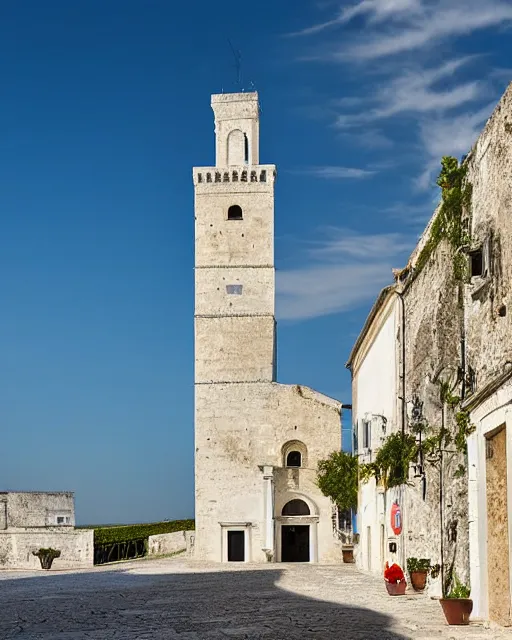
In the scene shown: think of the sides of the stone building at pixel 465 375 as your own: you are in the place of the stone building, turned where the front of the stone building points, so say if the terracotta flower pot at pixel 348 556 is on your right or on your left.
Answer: on your right

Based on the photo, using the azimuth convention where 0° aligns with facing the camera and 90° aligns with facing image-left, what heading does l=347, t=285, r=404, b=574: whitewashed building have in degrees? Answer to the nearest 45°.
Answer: approximately 90°

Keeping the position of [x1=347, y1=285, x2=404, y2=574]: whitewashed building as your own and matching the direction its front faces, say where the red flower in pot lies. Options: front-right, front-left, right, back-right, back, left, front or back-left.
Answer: left

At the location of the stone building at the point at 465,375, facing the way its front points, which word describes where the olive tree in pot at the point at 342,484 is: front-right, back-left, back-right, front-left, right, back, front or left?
right

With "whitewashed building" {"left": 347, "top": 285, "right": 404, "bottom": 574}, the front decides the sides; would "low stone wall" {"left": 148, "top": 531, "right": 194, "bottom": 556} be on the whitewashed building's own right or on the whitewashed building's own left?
on the whitewashed building's own right

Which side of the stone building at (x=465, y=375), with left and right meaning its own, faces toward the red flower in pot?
front

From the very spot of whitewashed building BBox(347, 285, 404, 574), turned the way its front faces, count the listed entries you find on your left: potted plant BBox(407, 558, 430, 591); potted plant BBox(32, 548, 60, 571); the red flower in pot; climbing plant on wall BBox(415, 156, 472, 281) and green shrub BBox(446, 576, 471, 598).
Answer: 4

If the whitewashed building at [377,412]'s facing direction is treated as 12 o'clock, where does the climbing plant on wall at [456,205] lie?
The climbing plant on wall is roughly at 9 o'clock from the whitewashed building.

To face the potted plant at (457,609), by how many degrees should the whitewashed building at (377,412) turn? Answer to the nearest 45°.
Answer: approximately 90° to its left

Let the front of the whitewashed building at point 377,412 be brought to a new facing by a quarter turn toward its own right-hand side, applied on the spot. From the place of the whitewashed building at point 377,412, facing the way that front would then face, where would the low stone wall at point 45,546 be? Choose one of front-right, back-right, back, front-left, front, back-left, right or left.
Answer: front-left

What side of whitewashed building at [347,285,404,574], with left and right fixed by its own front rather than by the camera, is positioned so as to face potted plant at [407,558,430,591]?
left

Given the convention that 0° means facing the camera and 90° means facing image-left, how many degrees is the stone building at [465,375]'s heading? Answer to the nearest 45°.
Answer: approximately 90°

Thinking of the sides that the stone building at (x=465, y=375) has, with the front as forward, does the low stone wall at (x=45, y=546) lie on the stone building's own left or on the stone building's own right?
on the stone building's own right
